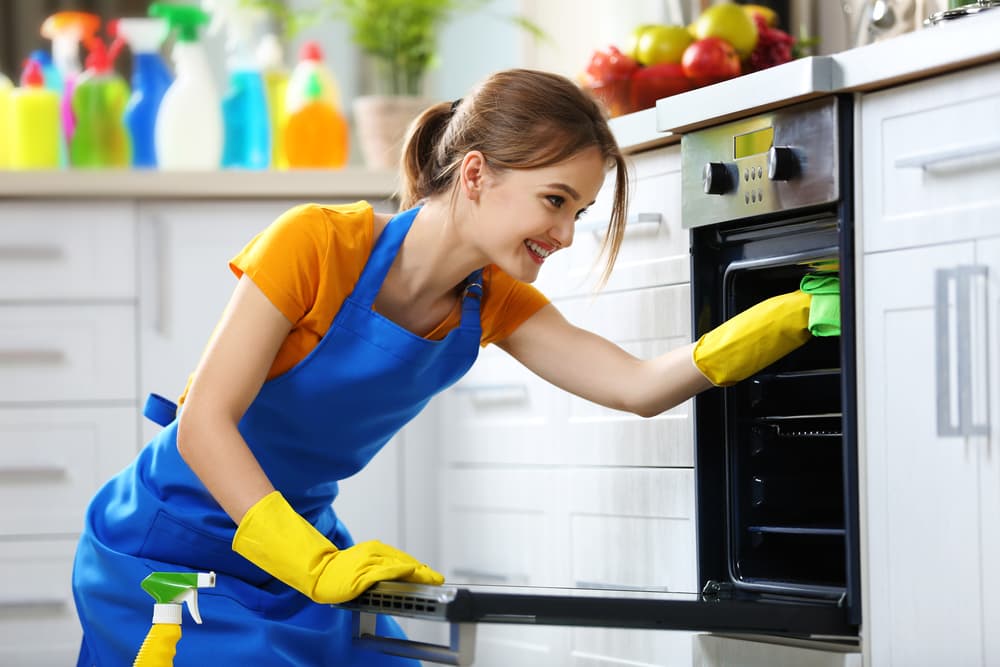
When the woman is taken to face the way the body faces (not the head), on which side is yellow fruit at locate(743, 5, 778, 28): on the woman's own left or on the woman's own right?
on the woman's own left

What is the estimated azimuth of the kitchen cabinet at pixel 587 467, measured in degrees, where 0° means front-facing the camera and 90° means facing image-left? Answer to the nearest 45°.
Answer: approximately 45°

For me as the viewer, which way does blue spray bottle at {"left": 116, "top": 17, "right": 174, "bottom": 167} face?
facing to the left of the viewer

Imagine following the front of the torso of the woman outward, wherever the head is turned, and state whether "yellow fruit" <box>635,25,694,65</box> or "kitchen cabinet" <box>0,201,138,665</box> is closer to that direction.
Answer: the yellow fruit

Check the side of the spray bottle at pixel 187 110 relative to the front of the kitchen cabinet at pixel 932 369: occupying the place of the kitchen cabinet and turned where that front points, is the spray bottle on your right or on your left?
on your right

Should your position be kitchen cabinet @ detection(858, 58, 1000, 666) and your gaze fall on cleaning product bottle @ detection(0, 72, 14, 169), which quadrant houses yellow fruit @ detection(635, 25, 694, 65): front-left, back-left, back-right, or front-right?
front-right

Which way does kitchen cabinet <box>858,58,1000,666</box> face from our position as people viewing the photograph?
facing the viewer and to the left of the viewer

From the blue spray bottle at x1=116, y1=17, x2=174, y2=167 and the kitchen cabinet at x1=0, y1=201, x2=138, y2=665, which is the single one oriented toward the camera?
the kitchen cabinet

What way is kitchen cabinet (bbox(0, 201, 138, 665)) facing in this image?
toward the camera

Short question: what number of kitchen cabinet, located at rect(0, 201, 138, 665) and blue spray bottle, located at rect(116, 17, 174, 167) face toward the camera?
1
